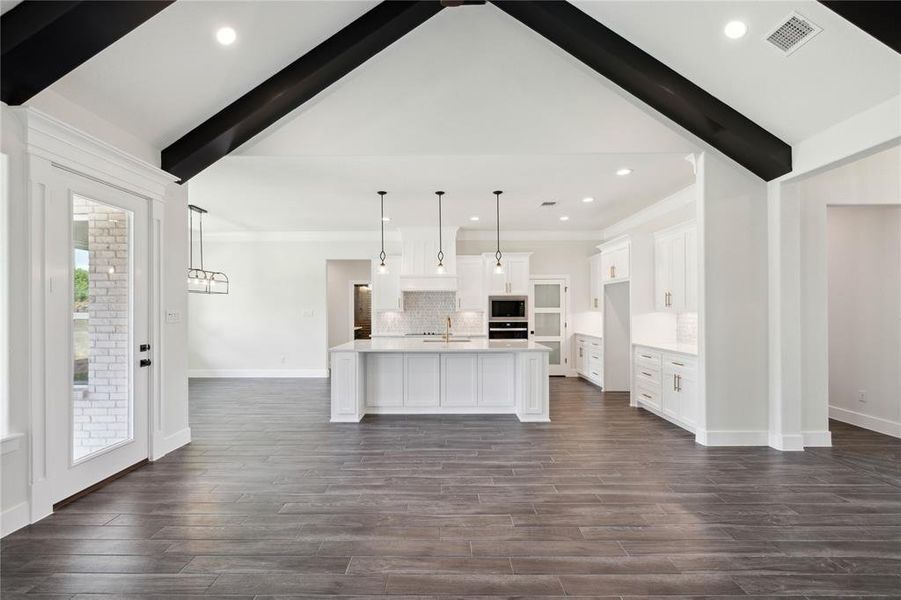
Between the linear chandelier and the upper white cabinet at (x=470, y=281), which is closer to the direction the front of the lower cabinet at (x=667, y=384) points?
the linear chandelier

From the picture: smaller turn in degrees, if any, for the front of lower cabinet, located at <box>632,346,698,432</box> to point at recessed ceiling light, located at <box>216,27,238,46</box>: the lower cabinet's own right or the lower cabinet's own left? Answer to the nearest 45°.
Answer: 0° — it already faces it

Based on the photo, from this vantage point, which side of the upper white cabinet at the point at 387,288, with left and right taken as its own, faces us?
front

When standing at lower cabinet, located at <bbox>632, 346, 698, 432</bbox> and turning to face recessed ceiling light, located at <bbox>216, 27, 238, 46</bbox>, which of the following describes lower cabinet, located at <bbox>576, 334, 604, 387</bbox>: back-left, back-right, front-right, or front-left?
back-right

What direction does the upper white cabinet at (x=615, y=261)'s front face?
to the viewer's left

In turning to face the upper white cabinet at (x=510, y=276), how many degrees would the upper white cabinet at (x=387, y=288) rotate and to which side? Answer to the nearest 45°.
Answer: approximately 90° to its left

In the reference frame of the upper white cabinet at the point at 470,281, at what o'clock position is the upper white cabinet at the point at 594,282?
the upper white cabinet at the point at 594,282 is roughly at 9 o'clock from the upper white cabinet at the point at 470,281.

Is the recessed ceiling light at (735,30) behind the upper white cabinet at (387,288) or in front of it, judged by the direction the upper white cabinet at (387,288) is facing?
in front

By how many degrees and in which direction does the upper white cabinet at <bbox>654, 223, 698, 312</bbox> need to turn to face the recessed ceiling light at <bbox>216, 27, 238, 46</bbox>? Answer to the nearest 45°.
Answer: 0° — it already faces it

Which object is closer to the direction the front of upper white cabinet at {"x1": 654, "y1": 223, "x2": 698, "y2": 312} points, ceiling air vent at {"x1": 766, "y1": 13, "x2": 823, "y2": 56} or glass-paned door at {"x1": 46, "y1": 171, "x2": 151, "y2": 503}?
the glass-paned door

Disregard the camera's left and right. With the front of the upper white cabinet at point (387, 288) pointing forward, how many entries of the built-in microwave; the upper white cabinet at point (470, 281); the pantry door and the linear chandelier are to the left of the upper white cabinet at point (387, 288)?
3

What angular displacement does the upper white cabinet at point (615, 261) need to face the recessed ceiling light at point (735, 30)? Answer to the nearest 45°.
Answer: approximately 90° to its left

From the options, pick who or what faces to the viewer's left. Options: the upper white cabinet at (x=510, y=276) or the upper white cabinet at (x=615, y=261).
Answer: the upper white cabinet at (x=615, y=261)

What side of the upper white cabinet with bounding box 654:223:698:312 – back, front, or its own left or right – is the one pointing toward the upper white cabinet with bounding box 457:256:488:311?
right

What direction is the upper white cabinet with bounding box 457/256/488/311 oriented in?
toward the camera

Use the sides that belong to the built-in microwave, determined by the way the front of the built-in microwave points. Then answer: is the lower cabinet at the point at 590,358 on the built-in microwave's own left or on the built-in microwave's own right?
on the built-in microwave's own left

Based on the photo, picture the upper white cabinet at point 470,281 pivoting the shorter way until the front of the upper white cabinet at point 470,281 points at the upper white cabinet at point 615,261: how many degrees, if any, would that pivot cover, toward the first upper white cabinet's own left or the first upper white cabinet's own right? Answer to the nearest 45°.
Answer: approximately 45° to the first upper white cabinet's own left

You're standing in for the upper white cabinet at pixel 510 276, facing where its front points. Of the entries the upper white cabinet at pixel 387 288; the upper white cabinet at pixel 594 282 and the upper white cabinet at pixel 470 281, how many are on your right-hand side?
2
